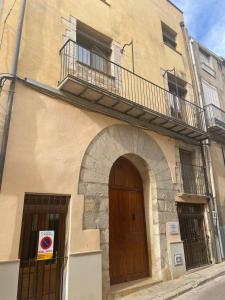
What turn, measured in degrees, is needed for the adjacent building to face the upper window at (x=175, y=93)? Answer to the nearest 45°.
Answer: approximately 90° to its right

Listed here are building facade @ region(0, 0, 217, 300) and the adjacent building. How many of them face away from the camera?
0

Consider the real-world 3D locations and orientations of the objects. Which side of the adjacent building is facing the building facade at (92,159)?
right

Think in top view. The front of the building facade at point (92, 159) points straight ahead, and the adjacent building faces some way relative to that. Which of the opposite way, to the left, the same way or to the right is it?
the same way

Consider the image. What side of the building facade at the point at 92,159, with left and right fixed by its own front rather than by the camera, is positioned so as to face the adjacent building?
left
